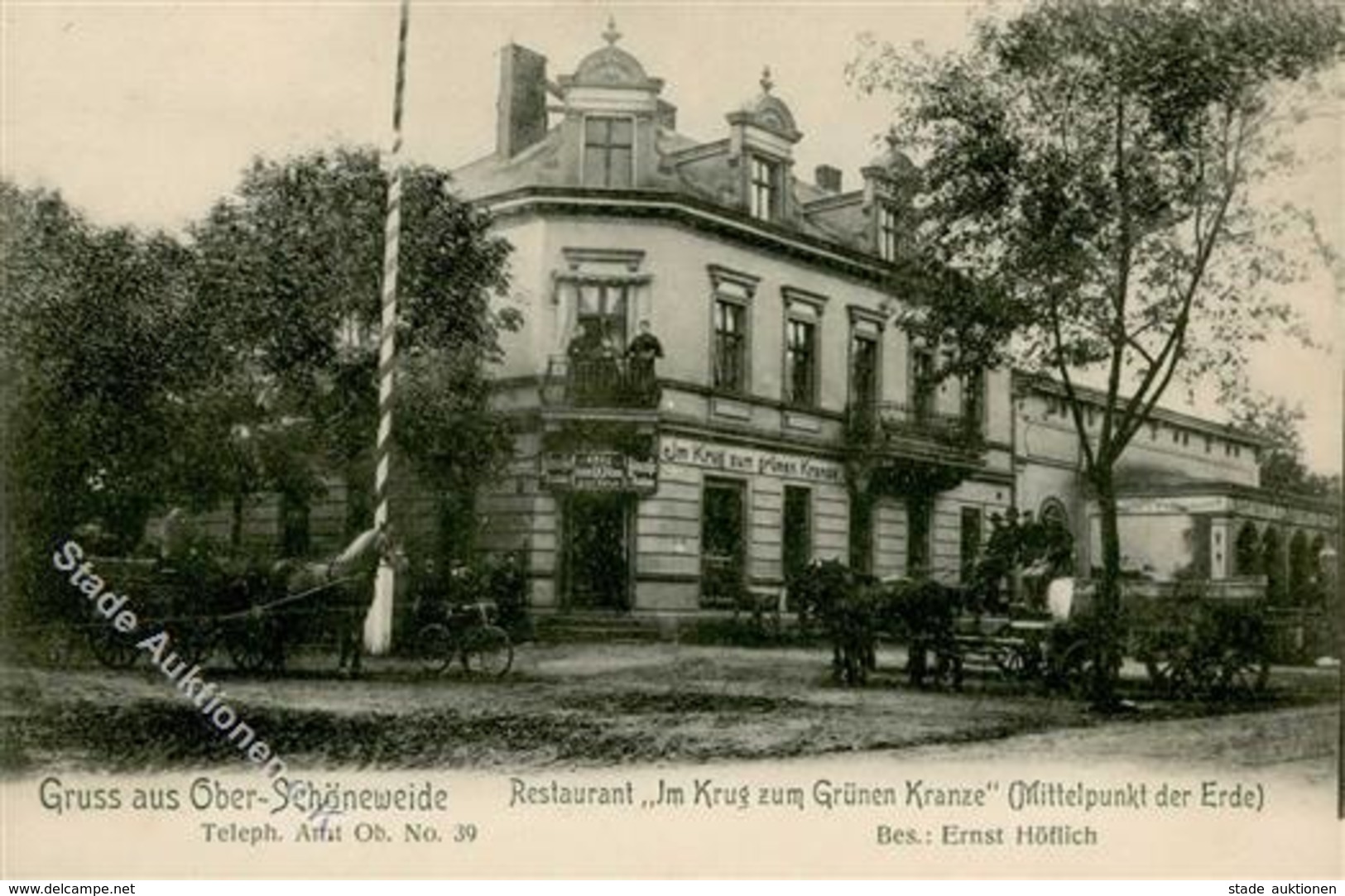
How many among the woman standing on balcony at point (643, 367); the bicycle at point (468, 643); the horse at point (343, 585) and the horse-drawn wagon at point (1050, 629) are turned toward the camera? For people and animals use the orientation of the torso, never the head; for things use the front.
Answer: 1

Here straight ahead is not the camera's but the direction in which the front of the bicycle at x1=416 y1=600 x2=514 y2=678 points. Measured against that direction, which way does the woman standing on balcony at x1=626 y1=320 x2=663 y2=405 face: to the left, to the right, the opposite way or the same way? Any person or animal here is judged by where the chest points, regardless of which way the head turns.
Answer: to the right

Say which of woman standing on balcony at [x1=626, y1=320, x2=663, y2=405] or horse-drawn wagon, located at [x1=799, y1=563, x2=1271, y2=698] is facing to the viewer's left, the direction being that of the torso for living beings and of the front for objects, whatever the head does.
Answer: the horse-drawn wagon

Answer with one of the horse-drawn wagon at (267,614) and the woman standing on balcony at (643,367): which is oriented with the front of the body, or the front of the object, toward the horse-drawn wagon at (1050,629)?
the horse-drawn wagon at (267,614)

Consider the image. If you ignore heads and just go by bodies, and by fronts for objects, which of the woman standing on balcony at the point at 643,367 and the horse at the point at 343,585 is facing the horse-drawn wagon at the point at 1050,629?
the horse

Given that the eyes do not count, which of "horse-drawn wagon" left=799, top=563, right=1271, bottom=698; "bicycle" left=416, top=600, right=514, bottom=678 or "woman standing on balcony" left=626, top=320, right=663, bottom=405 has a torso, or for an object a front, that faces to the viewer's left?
the horse-drawn wagon

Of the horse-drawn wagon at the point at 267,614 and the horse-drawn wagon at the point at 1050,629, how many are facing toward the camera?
0

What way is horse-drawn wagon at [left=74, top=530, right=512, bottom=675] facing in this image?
to the viewer's right

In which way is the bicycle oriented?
to the viewer's right

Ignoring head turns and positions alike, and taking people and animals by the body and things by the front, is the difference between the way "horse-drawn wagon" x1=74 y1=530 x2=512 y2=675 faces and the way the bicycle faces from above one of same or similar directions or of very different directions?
same or similar directions

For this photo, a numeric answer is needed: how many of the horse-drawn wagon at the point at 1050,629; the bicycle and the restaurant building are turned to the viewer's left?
1

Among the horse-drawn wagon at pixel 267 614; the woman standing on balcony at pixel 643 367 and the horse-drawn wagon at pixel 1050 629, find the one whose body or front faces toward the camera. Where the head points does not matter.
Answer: the woman standing on balcony

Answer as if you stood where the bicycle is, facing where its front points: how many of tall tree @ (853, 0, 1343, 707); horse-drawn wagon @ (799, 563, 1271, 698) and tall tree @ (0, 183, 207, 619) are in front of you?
2

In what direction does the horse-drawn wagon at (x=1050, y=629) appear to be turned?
to the viewer's left

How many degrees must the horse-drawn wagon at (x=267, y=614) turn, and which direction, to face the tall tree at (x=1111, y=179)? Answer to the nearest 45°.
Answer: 0° — it already faces it

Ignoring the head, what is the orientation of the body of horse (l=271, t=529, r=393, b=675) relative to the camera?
to the viewer's right

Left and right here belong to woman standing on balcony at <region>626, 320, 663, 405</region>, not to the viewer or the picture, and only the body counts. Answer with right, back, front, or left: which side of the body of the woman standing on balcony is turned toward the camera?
front

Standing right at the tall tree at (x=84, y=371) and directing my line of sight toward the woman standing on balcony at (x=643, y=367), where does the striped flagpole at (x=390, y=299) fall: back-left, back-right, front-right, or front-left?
front-right

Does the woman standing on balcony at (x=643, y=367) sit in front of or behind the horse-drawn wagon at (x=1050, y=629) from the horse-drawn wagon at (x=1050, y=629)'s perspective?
in front
